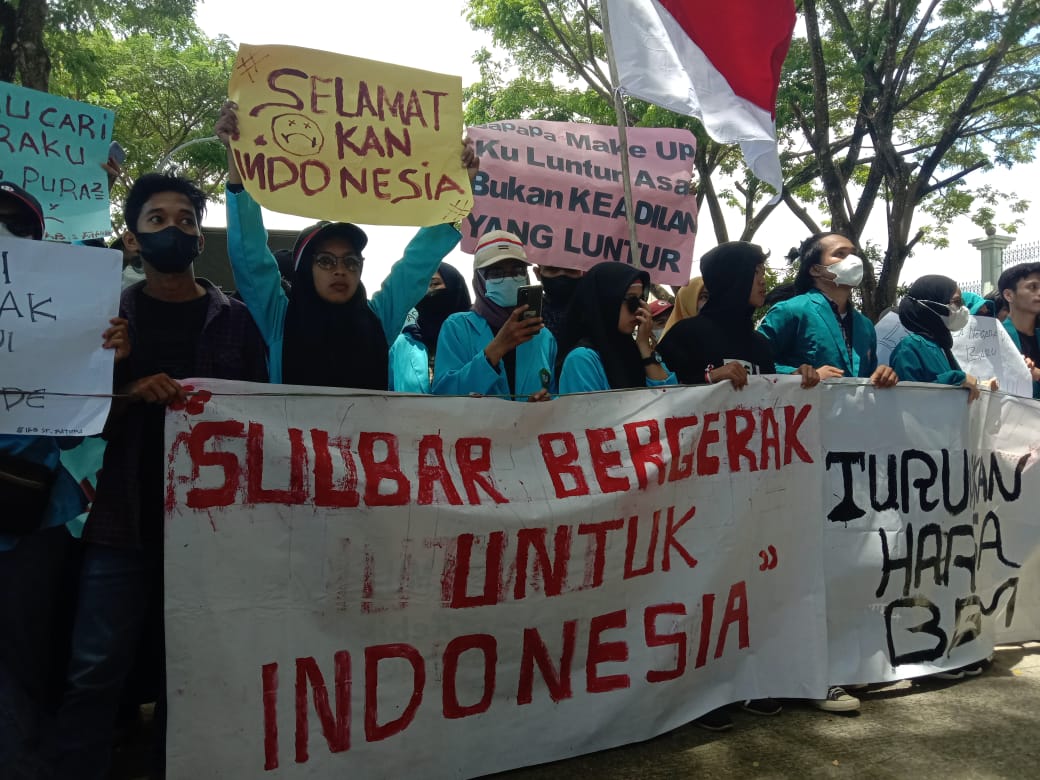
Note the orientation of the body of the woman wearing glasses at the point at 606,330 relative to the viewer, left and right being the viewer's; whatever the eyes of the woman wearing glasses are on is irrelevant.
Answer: facing the viewer and to the right of the viewer

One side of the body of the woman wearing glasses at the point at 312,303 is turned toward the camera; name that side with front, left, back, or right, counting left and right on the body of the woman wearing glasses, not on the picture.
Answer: front

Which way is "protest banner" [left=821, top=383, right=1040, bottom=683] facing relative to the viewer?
toward the camera

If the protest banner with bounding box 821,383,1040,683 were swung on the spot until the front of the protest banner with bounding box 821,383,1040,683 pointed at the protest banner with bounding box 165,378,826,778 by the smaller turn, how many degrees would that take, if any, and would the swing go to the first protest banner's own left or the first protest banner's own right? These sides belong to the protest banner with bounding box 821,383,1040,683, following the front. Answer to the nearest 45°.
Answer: approximately 45° to the first protest banner's own right

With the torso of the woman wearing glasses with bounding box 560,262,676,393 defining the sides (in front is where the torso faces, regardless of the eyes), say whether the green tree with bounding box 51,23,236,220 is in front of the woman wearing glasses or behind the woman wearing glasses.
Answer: behind

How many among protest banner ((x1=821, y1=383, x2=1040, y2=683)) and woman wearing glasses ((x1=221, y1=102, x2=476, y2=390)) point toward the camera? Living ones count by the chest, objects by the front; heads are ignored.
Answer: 2

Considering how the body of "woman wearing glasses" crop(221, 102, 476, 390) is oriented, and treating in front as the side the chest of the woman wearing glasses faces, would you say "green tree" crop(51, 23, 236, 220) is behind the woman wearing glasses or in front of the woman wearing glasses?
behind

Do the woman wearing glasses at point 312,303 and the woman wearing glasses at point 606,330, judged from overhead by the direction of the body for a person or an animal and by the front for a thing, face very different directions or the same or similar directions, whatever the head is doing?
same or similar directions

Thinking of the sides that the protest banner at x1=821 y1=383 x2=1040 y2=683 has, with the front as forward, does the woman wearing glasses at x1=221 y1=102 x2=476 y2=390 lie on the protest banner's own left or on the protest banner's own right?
on the protest banner's own right

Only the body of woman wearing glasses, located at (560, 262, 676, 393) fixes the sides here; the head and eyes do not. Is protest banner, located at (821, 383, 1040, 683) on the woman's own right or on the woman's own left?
on the woman's own left
